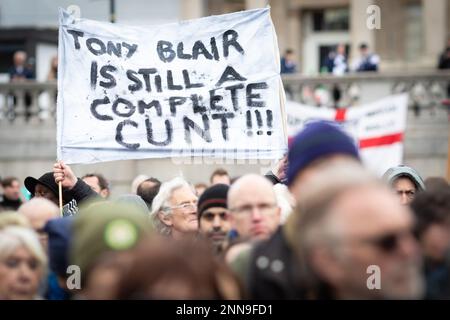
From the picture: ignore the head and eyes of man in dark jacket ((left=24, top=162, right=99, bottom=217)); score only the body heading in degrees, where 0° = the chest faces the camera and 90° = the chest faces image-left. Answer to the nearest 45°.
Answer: approximately 45°

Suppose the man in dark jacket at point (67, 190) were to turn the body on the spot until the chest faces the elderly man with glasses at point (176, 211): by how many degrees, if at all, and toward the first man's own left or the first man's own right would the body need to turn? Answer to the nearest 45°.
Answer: approximately 90° to the first man's own left

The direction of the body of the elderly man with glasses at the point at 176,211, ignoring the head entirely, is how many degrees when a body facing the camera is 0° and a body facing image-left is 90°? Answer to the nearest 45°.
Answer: approximately 315°
